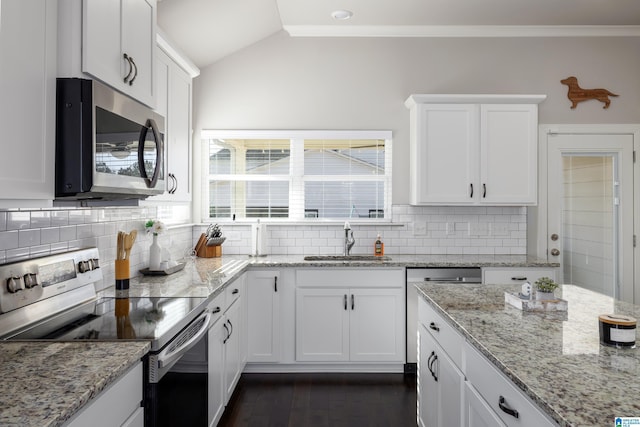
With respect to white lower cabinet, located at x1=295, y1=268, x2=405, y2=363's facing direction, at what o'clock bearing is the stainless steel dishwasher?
The stainless steel dishwasher is roughly at 9 o'clock from the white lower cabinet.

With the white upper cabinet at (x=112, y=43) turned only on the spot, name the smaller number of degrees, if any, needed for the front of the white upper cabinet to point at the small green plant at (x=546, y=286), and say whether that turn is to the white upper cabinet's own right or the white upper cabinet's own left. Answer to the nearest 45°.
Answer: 0° — it already faces it

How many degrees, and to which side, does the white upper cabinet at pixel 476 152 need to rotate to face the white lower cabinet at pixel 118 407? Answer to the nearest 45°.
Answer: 0° — it already faces it

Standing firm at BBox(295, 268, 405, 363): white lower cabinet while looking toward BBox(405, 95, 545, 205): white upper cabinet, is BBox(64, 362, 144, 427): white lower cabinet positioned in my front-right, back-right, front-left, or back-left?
back-right

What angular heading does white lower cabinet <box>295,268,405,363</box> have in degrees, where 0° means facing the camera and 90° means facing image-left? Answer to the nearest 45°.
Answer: approximately 0°

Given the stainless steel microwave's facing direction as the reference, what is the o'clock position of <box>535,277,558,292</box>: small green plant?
The small green plant is roughly at 11 o'clock from the stainless steel microwave.

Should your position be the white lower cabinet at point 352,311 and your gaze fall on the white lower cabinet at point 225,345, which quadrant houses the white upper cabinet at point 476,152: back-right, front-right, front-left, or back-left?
back-left

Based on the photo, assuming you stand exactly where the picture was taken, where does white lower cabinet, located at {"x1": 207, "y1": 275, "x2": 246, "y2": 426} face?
facing to the right of the viewer

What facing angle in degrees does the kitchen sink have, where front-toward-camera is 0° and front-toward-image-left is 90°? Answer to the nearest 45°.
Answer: approximately 0°
